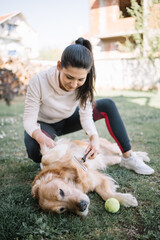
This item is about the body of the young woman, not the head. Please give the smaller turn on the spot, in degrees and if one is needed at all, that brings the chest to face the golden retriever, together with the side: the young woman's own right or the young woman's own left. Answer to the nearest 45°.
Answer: approximately 45° to the young woman's own right

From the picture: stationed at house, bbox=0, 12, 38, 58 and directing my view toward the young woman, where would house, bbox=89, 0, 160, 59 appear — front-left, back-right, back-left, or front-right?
front-left

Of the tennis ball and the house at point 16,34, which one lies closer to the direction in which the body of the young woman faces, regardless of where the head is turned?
the tennis ball

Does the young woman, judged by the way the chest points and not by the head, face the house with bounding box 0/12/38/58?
no

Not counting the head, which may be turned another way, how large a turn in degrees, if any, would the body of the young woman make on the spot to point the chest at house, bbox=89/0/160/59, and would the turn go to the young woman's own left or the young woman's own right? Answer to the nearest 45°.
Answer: approximately 135° to the young woman's own left

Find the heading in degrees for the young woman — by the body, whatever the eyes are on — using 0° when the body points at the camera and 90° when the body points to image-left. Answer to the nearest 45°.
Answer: approximately 315°

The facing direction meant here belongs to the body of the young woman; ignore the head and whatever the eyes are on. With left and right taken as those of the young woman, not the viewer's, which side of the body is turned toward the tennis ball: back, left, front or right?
front

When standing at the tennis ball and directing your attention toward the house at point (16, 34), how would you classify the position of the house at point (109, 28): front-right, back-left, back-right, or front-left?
front-right

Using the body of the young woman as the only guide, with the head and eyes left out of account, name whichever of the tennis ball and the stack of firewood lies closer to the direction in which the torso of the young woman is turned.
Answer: the tennis ball

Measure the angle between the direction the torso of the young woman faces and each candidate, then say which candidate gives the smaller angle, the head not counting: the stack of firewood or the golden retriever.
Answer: the golden retriever

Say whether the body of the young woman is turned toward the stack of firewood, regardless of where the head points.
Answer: no

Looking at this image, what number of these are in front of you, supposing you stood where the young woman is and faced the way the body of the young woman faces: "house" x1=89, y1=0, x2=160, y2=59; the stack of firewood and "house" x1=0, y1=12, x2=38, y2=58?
0

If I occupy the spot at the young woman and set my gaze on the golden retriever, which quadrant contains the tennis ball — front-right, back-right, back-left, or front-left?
front-left
